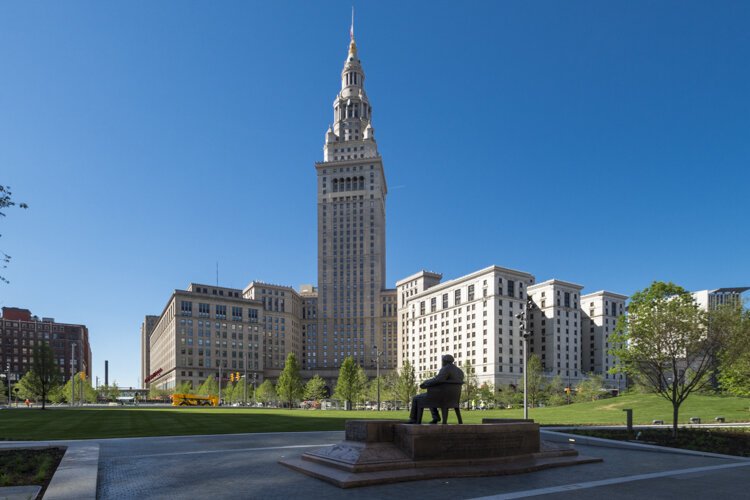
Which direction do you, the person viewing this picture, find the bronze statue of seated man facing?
facing away from the viewer and to the left of the viewer
